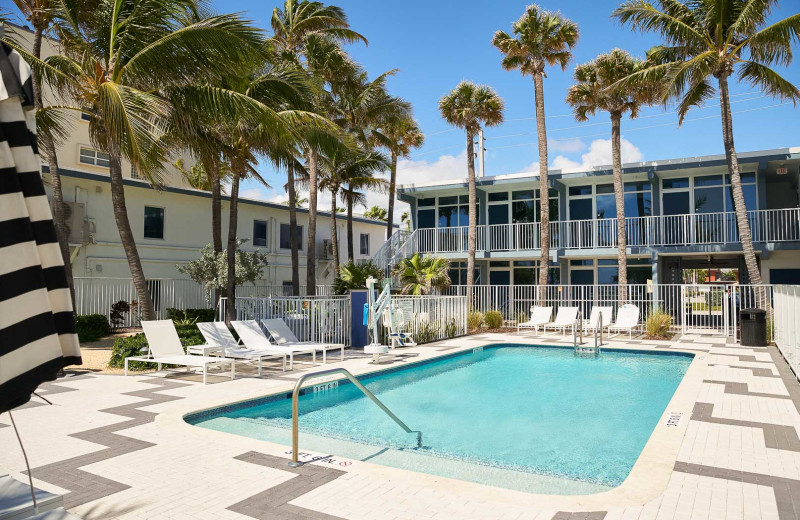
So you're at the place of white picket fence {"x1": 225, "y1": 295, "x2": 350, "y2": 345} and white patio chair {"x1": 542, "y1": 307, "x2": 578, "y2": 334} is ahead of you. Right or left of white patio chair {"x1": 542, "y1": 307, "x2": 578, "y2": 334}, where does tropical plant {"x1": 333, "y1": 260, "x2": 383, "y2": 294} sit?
left

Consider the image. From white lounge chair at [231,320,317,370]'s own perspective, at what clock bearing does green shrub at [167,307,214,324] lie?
The green shrub is roughly at 7 o'clock from the white lounge chair.

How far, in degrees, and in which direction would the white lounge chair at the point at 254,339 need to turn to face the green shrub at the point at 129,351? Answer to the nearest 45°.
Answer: approximately 135° to its right

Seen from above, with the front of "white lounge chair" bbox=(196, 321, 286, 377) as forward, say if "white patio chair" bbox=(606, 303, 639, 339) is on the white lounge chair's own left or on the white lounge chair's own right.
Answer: on the white lounge chair's own left

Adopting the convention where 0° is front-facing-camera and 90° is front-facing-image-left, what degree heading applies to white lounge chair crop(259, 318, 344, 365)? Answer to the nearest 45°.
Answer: approximately 315°

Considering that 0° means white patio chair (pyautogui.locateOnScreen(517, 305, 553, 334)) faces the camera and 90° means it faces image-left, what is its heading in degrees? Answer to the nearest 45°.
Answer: approximately 45°

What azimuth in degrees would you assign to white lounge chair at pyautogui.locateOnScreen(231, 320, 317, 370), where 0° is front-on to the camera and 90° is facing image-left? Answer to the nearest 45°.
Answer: approximately 315°

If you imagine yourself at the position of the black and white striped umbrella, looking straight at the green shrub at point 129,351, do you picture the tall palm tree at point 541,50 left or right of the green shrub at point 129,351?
right
